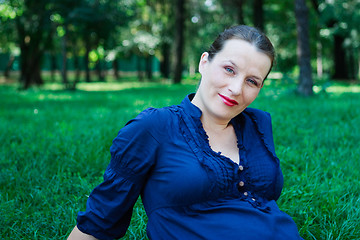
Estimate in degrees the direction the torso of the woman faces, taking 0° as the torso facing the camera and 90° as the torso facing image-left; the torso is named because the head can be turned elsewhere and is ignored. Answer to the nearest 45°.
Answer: approximately 315°

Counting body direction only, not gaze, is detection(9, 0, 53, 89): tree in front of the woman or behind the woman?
behind
